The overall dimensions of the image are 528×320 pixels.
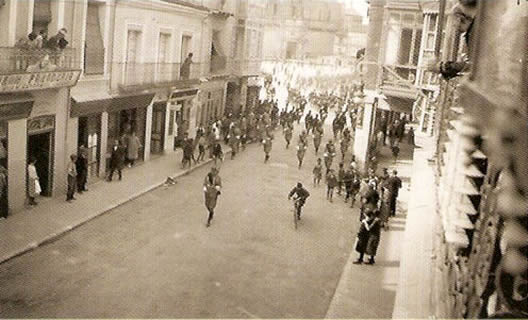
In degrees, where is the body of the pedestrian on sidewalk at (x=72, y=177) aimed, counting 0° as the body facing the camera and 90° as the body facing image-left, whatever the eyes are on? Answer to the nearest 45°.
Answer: approximately 270°

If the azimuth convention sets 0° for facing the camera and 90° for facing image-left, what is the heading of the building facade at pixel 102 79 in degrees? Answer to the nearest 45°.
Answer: approximately 315°

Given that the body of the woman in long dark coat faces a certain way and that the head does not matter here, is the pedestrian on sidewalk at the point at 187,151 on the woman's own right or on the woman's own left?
on the woman's own right

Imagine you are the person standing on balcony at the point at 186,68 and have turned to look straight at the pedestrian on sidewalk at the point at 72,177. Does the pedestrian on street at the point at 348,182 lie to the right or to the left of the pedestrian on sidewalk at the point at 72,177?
left

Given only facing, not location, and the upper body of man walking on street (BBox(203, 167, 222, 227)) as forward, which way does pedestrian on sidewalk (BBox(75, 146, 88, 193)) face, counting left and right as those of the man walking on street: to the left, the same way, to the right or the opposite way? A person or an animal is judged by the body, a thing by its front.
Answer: to the left

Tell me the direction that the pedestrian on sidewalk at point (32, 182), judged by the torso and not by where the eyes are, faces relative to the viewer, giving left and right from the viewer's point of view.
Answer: facing to the right of the viewer

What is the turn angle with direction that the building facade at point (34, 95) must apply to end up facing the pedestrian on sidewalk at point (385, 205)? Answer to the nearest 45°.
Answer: approximately 45° to its left

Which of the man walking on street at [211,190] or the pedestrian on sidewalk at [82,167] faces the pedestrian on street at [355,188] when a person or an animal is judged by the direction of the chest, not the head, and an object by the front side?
the pedestrian on sidewalk at [82,167]

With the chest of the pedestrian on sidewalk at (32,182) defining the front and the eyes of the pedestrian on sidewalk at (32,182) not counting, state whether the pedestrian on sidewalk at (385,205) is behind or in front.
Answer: in front
